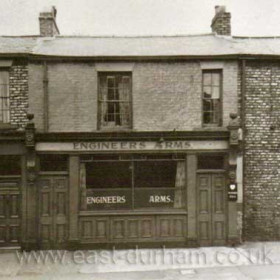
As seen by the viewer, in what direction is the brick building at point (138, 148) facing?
toward the camera
